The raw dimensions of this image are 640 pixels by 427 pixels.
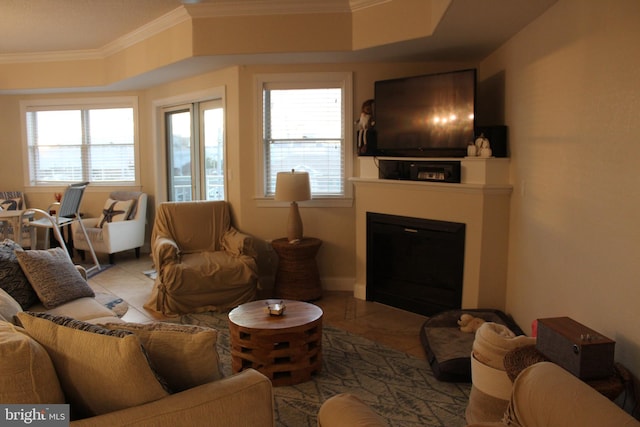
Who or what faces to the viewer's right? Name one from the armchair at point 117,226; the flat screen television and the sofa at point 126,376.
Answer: the sofa

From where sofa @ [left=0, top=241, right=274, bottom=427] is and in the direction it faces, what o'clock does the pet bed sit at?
The pet bed is roughly at 11 o'clock from the sofa.

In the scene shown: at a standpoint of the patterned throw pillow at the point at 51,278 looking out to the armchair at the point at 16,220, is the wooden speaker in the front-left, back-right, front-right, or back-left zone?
back-right

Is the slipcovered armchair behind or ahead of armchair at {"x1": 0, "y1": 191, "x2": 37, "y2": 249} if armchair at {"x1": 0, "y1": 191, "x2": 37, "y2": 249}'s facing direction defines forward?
ahead

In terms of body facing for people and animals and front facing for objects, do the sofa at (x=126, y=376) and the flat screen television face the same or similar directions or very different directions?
very different directions

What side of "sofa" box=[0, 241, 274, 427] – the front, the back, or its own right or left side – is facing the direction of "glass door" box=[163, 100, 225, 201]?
left

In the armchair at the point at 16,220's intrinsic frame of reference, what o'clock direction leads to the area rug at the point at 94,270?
The area rug is roughly at 12 o'clock from the armchair.

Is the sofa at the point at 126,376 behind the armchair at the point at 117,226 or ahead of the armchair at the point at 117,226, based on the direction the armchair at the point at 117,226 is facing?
ahead

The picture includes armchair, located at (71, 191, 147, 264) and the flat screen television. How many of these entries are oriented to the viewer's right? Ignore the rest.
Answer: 0

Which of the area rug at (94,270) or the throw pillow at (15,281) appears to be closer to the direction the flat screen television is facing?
the throw pillow

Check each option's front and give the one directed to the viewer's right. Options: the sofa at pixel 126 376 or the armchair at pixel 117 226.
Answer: the sofa

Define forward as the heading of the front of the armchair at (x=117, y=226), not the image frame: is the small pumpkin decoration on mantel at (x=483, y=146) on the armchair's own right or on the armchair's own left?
on the armchair's own left

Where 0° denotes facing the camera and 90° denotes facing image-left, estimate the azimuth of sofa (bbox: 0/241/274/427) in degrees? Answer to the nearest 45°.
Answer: approximately 270°

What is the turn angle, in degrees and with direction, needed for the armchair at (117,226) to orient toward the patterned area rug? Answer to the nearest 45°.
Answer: approximately 45° to its left

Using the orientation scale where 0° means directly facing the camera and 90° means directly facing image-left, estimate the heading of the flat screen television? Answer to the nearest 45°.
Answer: approximately 45°

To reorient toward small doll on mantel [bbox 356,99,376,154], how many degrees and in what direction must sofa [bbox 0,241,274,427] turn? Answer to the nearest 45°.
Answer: approximately 45° to its left

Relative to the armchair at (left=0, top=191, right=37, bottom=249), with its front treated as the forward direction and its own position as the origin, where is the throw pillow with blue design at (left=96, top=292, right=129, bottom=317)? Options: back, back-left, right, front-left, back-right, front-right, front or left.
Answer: front-right
